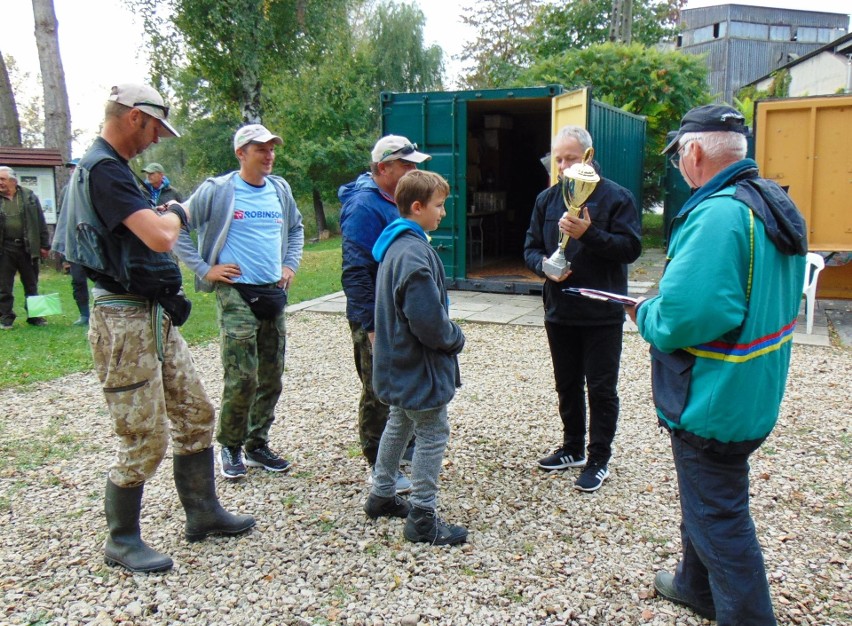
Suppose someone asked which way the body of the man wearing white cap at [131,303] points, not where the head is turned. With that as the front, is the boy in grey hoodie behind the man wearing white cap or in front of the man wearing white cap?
in front

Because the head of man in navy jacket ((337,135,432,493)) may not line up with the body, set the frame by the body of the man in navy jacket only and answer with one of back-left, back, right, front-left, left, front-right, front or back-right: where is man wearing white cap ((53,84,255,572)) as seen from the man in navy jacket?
back-right

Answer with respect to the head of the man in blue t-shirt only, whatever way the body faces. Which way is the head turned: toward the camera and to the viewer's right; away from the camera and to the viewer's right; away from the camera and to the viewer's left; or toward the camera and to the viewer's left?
toward the camera and to the viewer's right

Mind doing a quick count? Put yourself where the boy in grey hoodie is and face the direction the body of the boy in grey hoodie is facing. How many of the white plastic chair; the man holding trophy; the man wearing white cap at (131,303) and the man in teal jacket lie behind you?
1

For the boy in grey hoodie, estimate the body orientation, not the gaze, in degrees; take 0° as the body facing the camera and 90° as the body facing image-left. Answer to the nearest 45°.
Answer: approximately 270°

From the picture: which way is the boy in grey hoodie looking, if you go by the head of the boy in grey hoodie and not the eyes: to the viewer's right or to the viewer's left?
to the viewer's right

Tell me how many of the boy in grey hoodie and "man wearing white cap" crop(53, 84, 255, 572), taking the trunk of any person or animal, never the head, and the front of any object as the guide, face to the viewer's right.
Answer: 2

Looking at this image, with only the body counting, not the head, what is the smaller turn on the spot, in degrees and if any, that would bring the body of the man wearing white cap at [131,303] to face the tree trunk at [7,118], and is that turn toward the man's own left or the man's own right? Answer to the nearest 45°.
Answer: approximately 90° to the man's own left

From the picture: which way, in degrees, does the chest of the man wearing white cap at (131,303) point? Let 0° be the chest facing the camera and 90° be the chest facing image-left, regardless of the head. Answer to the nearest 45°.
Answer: approximately 270°

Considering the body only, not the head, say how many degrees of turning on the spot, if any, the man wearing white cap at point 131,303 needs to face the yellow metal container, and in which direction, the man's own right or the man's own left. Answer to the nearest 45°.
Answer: approximately 45° to the man's own left

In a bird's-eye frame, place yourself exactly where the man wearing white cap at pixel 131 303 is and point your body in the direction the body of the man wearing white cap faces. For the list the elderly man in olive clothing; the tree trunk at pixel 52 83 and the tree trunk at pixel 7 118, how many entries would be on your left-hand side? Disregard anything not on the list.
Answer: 3

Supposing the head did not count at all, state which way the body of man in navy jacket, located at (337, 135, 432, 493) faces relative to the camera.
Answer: to the viewer's right

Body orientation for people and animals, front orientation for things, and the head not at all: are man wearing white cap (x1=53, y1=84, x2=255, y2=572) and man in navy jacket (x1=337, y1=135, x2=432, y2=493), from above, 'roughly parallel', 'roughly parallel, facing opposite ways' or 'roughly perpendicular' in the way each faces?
roughly parallel
